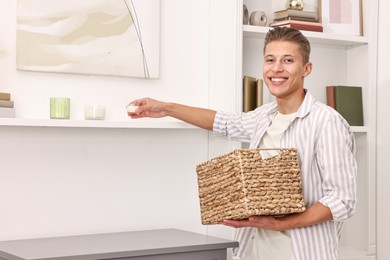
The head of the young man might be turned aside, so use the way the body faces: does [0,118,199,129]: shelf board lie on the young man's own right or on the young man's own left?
on the young man's own right

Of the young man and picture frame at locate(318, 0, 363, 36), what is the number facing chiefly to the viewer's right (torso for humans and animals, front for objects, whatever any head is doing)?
0

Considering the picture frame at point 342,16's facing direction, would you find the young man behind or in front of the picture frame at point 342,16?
in front

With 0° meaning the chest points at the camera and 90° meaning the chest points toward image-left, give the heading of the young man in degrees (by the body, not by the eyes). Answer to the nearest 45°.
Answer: approximately 45°

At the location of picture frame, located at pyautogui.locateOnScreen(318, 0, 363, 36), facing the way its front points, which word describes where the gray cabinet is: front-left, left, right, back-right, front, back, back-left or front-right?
front-right

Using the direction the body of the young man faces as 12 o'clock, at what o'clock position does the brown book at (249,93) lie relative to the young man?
The brown book is roughly at 4 o'clock from the young man.

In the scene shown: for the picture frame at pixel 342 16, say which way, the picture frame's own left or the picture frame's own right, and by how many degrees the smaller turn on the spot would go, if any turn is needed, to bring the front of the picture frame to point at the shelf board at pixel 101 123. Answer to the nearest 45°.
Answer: approximately 45° to the picture frame's own right

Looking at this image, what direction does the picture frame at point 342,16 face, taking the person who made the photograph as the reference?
facing the viewer

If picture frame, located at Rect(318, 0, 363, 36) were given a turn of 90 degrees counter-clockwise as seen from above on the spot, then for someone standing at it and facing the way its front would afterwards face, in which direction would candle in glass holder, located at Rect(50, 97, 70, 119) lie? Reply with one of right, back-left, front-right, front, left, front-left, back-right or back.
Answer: back-right
